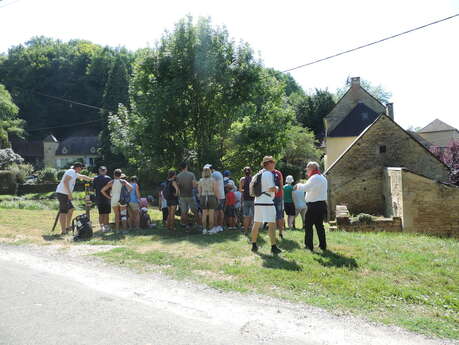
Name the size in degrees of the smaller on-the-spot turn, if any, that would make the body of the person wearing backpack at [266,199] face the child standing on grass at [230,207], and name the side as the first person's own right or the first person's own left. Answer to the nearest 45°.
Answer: approximately 90° to the first person's own left

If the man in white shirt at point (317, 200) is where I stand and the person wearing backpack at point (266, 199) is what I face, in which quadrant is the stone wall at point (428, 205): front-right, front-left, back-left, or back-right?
back-right

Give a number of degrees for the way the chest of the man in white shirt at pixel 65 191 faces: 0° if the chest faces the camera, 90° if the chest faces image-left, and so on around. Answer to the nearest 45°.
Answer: approximately 270°

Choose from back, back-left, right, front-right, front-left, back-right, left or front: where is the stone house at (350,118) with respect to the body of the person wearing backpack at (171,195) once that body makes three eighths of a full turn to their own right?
left

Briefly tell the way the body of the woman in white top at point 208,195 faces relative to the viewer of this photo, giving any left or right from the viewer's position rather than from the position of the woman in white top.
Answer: facing away from the viewer

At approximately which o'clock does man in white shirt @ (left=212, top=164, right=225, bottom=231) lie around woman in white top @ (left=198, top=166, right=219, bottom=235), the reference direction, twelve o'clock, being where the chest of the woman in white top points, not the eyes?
The man in white shirt is roughly at 1 o'clock from the woman in white top.

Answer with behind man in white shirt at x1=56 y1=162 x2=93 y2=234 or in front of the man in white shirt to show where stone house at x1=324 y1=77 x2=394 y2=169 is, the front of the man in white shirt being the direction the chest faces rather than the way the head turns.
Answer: in front

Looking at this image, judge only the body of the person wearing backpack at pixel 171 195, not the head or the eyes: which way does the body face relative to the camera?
away from the camera
